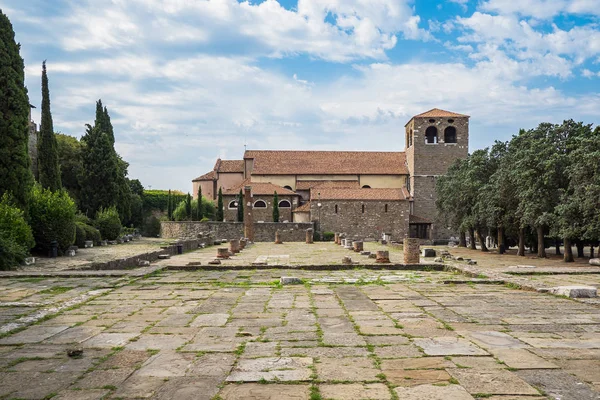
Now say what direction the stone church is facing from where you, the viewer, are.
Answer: facing to the right of the viewer

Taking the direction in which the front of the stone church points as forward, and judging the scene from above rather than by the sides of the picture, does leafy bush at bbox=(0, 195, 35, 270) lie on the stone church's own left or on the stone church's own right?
on the stone church's own right

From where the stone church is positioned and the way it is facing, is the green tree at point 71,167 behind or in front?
behind

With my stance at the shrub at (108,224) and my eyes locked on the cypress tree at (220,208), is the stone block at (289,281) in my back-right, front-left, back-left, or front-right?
back-right

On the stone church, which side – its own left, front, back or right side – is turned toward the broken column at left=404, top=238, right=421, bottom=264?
right

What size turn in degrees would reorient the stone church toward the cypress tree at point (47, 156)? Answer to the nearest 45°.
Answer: approximately 135° to its right

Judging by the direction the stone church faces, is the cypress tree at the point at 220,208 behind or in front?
behind

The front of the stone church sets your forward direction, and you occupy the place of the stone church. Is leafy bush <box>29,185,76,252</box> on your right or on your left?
on your right

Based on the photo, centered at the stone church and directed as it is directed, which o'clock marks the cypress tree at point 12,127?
The cypress tree is roughly at 4 o'clock from the stone church.

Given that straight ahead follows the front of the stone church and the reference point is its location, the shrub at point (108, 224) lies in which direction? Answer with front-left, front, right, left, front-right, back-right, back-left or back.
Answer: back-right
